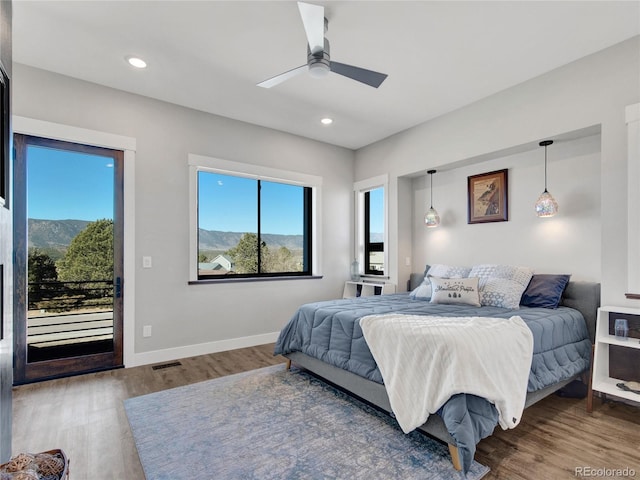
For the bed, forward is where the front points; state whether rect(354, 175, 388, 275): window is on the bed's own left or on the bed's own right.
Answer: on the bed's own right

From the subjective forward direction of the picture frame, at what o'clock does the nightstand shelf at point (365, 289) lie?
The nightstand shelf is roughly at 2 o'clock from the picture frame.

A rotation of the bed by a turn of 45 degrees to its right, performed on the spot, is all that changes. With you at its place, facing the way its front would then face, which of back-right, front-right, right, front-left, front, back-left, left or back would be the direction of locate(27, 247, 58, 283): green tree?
front

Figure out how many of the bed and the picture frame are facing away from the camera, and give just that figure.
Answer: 0

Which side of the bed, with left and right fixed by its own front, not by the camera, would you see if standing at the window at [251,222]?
right

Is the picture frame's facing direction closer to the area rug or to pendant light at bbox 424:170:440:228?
the area rug

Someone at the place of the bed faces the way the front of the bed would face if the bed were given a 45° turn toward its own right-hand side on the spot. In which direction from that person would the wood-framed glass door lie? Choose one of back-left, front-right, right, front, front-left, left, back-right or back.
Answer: front

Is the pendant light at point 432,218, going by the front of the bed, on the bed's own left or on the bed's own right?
on the bed's own right
